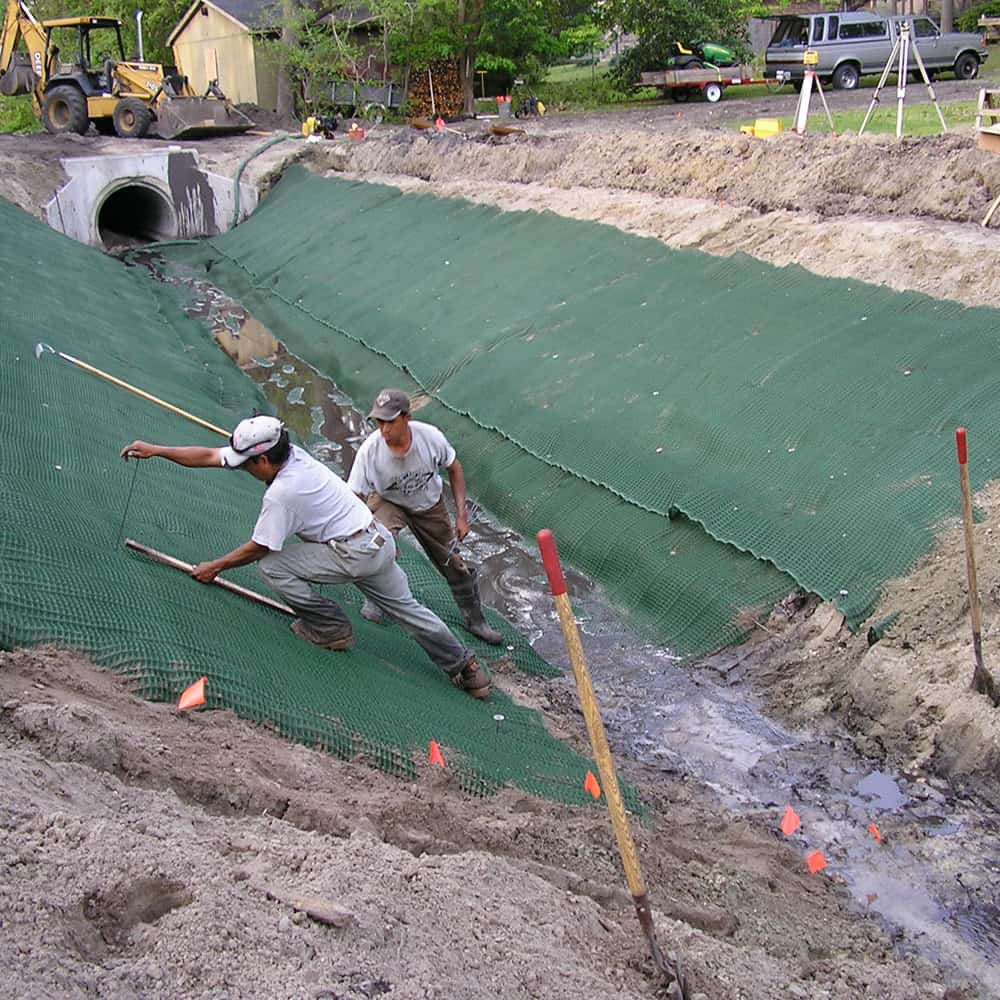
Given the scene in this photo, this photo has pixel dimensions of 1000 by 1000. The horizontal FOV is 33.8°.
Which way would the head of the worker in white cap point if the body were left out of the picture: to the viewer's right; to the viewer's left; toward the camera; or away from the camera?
to the viewer's left

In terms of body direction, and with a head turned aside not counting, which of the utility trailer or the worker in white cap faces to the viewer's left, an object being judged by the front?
the worker in white cap

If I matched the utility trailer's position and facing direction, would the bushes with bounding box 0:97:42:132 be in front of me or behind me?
behind

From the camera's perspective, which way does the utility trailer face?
to the viewer's right

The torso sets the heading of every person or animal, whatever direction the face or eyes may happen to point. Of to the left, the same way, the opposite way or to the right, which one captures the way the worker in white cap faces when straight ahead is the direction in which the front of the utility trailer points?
the opposite way

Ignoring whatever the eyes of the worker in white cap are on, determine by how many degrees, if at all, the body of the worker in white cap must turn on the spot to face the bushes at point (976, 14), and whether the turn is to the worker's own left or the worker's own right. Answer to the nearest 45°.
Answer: approximately 135° to the worker's own right

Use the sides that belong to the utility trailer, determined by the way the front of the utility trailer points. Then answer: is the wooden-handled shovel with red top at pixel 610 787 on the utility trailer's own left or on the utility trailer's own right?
on the utility trailer's own right

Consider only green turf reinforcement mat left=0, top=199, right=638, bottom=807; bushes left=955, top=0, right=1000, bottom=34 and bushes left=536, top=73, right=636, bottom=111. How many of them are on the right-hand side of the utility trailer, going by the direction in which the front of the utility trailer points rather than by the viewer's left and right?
1

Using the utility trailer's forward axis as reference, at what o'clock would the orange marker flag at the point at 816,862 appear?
The orange marker flag is roughly at 3 o'clock from the utility trailer.

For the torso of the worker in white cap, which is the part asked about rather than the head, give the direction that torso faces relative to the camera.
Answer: to the viewer's left

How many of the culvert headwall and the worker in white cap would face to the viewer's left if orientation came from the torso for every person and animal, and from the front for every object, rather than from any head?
1
